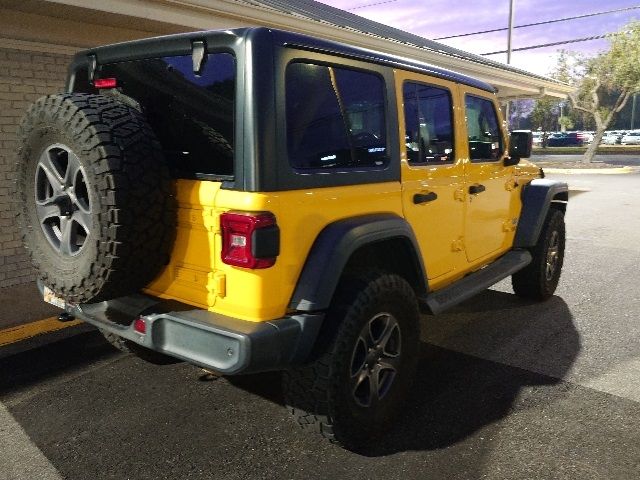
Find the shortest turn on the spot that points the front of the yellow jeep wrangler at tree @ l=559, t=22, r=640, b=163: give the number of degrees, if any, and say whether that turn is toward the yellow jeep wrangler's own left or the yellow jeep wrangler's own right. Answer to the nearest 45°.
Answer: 0° — it already faces it

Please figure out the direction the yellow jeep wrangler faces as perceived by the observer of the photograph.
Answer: facing away from the viewer and to the right of the viewer

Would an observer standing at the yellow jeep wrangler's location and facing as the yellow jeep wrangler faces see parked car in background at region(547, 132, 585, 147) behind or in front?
in front

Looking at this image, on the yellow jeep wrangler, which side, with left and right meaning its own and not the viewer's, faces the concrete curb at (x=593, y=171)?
front

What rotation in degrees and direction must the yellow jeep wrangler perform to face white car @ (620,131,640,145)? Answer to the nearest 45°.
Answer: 0° — it already faces it
